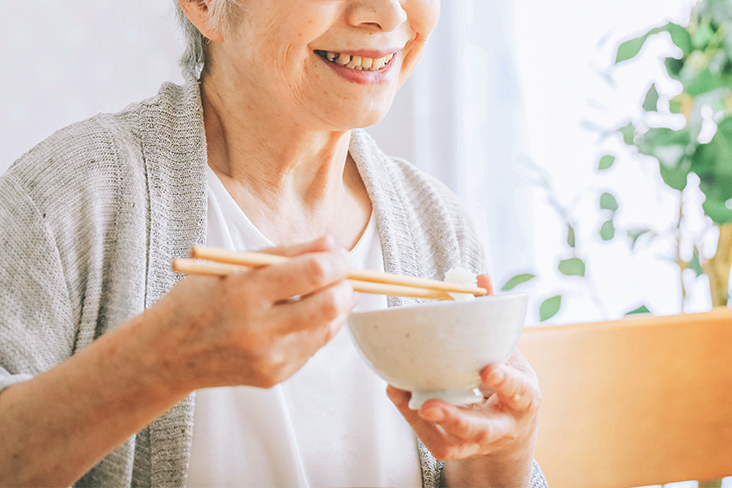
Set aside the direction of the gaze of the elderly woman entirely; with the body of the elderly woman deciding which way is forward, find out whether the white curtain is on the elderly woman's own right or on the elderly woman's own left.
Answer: on the elderly woman's own left

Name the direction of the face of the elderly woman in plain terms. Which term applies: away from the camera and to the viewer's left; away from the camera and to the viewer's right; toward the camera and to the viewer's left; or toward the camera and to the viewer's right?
toward the camera and to the viewer's right

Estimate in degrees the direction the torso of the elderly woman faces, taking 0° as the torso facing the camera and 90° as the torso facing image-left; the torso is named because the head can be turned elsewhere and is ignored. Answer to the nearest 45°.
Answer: approximately 315°
